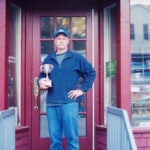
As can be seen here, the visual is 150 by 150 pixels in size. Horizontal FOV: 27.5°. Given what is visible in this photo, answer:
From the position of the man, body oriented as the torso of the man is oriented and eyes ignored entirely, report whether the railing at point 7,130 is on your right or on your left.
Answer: on your right

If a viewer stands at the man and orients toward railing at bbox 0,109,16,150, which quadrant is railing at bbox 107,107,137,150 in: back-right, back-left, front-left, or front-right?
back-left

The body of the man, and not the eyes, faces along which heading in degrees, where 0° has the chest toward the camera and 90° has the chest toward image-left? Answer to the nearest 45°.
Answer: approximately 0°

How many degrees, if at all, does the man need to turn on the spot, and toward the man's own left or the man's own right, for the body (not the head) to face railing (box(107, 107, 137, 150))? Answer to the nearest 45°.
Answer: approximately 90° to the man's own left

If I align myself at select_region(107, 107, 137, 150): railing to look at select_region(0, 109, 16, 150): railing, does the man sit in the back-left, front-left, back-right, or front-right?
front-right

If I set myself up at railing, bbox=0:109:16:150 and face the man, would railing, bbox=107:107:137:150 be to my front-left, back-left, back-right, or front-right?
front-right
